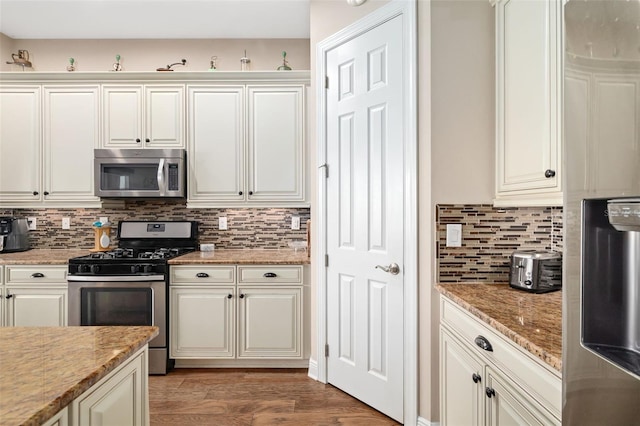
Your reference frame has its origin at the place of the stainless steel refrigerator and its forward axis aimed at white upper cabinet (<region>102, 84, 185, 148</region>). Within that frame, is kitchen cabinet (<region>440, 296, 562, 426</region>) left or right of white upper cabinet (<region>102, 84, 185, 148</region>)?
right

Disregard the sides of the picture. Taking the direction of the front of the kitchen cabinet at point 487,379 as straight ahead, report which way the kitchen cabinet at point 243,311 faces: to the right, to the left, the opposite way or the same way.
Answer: to the left

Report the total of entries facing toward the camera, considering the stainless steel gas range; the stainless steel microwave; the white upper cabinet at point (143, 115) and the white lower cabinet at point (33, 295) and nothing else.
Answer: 4

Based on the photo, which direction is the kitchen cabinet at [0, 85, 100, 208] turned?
toward the camera

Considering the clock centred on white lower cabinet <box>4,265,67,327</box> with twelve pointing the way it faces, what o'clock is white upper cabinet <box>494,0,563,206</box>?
The white upper cabinet is roughly at 11 o'clock from the white lower cabinet.

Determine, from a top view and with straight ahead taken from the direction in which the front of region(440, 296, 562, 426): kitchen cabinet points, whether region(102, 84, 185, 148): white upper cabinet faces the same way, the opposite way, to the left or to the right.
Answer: to the left

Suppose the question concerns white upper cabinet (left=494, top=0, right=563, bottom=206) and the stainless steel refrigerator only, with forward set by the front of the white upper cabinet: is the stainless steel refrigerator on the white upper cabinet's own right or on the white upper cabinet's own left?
on the white upper cabinet's own left

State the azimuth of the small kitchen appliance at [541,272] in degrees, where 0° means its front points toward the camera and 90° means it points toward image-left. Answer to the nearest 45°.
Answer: approximately 45°

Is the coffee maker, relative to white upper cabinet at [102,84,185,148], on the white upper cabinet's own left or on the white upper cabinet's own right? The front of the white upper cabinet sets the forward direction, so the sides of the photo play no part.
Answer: on the white upper cabinet's own right

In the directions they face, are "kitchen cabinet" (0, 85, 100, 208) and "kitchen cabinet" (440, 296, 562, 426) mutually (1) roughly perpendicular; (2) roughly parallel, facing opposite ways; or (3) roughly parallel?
roughly perpendicular

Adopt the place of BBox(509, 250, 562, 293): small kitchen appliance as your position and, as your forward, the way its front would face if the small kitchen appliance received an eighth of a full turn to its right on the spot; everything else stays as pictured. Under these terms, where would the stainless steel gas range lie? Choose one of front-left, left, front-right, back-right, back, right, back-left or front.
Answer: front

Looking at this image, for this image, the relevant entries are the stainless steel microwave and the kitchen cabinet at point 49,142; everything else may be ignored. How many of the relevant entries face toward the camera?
2

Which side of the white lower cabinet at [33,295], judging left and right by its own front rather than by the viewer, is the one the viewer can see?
front

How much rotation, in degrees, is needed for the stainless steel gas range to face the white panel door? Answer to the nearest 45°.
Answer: approximately 45° to its left

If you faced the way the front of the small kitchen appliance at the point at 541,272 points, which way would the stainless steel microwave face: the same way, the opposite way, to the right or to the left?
to the left

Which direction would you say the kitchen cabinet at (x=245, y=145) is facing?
toward the camera

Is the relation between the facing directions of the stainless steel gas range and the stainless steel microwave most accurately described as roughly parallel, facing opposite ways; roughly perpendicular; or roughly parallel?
roughly parallel

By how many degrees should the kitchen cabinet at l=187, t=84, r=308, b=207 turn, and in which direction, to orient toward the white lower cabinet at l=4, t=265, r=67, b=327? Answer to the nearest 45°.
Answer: approximately 90° to its right

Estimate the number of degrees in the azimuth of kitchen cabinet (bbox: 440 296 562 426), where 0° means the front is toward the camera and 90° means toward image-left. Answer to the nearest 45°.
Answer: approximately 45°

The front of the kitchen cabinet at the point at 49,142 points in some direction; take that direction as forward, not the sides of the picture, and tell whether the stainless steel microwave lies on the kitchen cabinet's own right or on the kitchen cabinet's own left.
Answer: on the kitchen cabinet's own left
